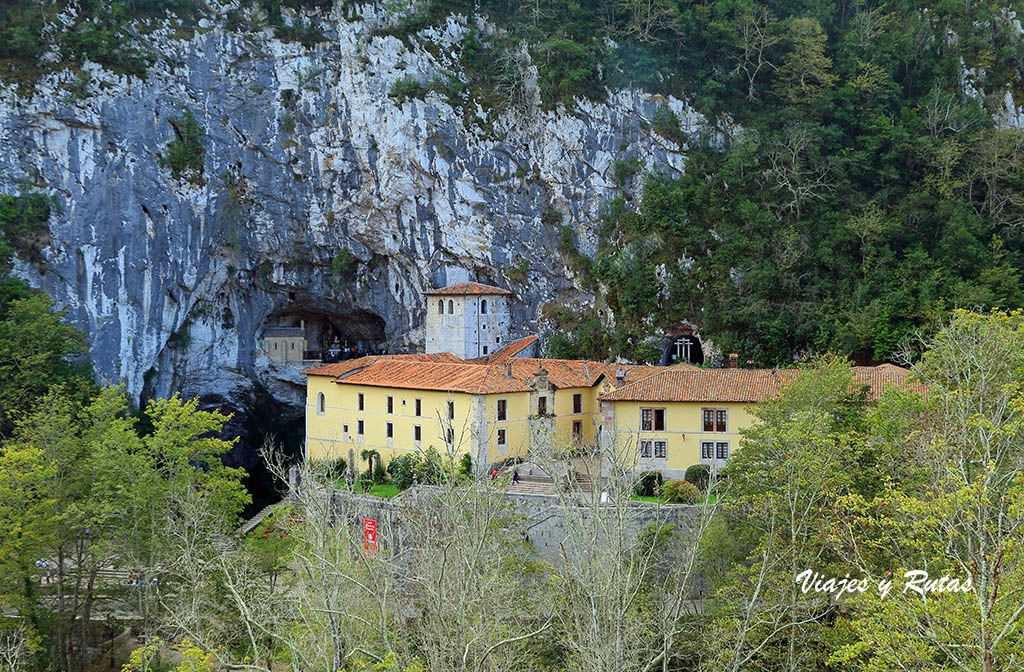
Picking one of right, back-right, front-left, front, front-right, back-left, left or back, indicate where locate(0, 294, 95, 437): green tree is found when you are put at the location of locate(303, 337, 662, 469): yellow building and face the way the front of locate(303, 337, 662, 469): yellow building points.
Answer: back-right

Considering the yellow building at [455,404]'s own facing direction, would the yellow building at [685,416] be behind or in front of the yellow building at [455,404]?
in front

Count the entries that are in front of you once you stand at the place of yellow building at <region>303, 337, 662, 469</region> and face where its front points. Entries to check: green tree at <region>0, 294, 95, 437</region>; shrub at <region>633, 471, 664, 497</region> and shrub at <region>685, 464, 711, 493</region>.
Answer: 2

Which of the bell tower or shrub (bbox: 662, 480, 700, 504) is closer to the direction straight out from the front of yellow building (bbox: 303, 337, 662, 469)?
the shrub

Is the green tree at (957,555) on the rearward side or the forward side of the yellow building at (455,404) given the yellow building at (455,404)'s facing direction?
on the forward side

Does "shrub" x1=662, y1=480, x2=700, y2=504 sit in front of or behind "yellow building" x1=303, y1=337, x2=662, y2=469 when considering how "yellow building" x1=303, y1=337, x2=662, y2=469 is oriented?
in front

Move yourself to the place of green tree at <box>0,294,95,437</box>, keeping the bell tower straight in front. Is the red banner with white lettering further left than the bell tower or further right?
right

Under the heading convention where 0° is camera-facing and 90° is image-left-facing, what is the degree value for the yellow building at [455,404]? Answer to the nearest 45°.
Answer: approximately 315°

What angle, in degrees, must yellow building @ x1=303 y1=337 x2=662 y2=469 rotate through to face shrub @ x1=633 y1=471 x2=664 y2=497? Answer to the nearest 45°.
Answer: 0° — it already faces it
